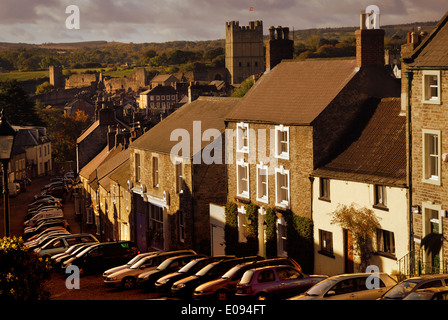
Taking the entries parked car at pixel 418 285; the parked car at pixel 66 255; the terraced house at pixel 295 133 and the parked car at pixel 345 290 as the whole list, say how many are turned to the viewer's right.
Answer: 0

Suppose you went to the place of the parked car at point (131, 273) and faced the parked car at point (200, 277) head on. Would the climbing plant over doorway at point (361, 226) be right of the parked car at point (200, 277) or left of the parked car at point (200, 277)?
left

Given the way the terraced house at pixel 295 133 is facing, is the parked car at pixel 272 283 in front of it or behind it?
in front

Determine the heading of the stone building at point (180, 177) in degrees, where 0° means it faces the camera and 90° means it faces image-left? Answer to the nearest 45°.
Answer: approximately 45°

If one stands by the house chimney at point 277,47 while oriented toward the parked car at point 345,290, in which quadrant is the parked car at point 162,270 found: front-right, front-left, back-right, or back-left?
front-right

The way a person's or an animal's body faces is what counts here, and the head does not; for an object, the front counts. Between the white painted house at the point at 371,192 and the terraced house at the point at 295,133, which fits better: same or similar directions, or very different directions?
same or similar directions

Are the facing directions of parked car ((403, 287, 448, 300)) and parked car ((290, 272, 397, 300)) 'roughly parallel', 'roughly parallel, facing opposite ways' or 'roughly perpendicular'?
roughly parallel

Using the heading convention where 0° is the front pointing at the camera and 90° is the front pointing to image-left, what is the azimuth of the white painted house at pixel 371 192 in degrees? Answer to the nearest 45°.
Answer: approximately 45°

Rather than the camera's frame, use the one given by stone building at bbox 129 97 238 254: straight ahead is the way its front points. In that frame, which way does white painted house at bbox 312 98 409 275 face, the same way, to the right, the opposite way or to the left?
the same way

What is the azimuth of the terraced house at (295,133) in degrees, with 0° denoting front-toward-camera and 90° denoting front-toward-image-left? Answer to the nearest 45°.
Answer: approximately 45°

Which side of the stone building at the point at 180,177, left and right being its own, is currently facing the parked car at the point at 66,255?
front
